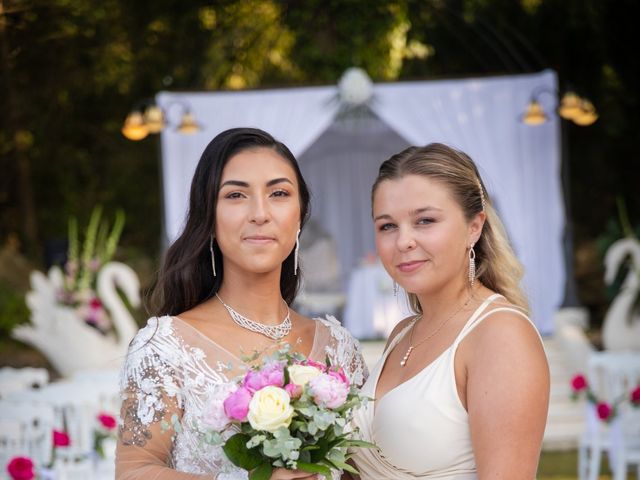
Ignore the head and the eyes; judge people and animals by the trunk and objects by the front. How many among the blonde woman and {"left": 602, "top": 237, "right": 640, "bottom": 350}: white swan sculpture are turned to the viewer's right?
0

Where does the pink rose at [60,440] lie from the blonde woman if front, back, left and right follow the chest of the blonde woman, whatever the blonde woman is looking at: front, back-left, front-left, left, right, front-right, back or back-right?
right

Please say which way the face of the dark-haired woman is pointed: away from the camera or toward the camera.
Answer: toward the camera

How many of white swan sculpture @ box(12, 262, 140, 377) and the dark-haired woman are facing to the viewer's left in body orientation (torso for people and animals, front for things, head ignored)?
0

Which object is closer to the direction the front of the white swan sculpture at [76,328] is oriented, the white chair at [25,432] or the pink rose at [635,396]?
the pink rose

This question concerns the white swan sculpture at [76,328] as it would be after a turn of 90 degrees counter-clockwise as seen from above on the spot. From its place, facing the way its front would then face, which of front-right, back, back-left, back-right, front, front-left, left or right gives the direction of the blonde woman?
back

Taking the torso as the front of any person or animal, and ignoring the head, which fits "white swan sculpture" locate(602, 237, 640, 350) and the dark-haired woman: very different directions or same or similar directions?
very different directions

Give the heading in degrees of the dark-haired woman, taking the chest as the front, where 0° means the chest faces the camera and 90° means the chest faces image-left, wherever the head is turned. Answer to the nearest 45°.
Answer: approximately 315°

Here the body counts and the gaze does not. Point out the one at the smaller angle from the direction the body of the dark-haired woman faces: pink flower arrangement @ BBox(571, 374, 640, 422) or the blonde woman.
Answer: the blonde woman

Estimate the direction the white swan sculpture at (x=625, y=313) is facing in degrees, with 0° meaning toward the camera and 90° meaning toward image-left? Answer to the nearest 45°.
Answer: approximately 90°

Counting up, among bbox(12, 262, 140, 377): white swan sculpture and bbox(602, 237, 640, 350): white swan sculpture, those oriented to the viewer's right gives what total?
1

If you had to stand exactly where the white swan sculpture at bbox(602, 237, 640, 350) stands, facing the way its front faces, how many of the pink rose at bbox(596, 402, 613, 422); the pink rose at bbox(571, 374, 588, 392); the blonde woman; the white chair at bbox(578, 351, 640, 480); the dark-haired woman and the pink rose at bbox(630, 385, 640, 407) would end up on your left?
6

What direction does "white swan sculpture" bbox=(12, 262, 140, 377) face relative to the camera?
to the viewer's right

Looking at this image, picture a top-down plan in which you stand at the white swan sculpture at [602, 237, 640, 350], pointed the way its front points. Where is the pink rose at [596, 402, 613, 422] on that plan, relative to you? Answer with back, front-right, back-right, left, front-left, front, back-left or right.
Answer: left
